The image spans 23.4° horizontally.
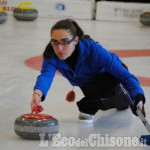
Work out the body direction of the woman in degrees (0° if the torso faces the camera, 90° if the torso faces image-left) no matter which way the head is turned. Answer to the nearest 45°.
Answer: approximately 45°

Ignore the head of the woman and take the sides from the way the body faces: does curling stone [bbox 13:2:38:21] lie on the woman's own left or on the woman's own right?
on the woman's own right

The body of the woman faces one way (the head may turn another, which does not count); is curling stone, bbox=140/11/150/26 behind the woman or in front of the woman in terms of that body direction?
behind
